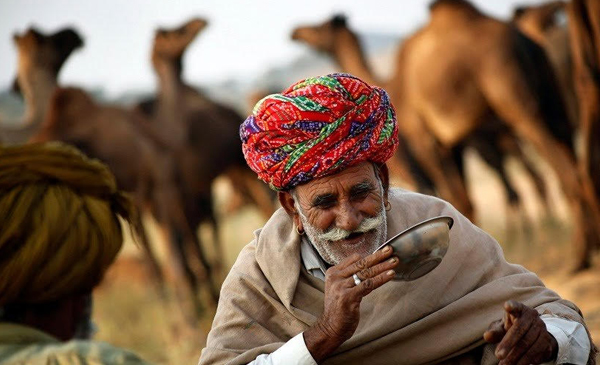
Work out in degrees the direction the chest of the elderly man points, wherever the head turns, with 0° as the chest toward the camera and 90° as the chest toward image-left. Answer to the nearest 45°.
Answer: approximately 0°

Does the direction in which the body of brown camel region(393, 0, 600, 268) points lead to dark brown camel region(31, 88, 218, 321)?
yes

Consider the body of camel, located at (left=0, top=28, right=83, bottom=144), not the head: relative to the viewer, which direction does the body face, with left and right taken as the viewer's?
facing to the right of the viewer

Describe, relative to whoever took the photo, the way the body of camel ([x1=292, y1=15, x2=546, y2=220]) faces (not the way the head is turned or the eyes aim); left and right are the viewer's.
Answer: facing to the left of the viewer
